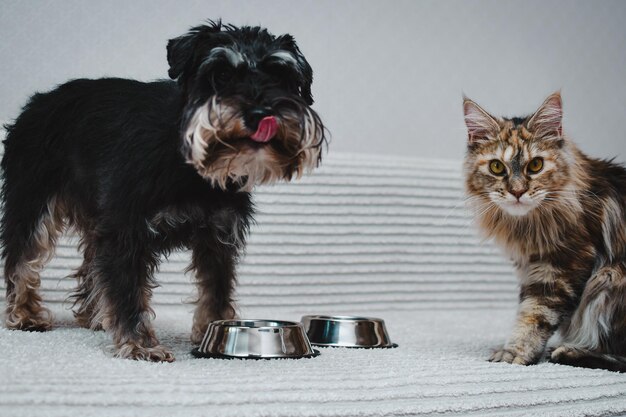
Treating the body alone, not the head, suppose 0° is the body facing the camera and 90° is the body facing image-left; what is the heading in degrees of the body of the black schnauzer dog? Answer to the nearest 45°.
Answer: approximately 315°

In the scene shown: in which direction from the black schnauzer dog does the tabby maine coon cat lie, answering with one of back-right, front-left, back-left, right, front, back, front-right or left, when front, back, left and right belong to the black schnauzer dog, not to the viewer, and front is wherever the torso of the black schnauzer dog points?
front-left

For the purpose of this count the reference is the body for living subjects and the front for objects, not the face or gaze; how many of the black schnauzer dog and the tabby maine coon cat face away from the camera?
0

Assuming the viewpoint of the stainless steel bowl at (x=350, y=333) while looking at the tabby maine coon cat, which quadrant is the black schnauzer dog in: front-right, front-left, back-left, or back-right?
back-right

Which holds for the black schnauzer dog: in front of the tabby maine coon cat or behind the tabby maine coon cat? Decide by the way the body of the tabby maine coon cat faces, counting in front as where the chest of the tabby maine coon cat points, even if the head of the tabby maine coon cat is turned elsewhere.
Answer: in front

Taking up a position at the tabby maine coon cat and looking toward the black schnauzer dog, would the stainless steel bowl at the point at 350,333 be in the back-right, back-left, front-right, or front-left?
front-right

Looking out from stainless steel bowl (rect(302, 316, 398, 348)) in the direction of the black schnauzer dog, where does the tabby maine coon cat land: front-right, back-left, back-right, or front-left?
back-left

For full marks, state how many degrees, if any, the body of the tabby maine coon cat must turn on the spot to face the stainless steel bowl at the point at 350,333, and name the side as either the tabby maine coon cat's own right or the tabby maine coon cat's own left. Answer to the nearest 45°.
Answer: approximately 45° to the tabby maine coon cat's own right

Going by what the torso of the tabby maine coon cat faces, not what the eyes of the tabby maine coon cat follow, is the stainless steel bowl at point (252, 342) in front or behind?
in front
